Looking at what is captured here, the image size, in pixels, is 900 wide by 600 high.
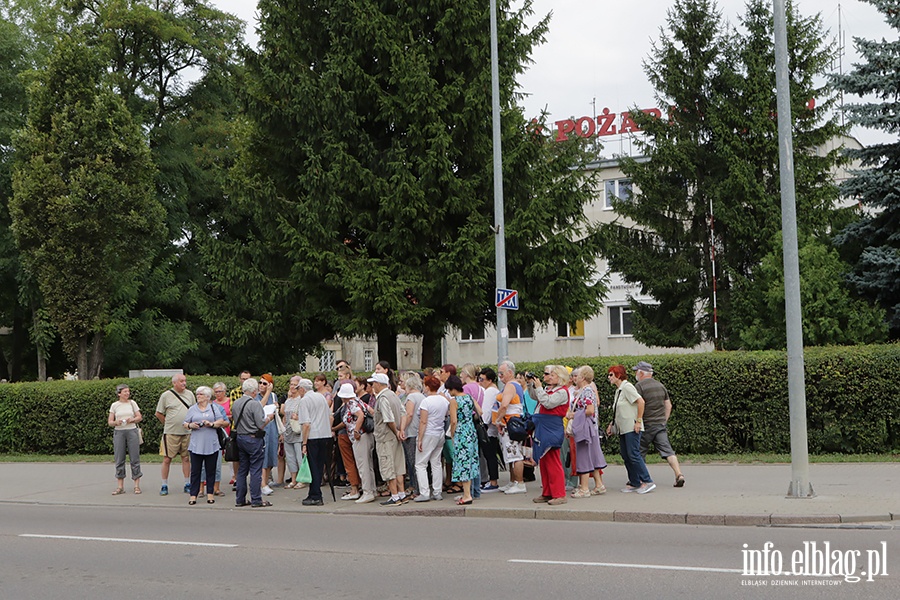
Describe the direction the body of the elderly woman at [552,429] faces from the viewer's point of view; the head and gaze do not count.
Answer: to the viewer's left

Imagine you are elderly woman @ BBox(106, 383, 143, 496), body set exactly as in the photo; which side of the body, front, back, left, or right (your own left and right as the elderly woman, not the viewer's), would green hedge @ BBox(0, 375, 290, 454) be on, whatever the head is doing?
back

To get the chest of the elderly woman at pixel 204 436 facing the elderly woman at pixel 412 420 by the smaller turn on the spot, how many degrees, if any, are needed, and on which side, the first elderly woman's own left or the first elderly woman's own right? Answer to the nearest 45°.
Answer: approximately 45° to the first elderly woman's own left

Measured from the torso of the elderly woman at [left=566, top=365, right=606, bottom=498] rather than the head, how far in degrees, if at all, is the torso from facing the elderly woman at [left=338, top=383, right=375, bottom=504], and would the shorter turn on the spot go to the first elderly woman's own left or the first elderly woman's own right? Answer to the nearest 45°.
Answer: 0° — they already face them

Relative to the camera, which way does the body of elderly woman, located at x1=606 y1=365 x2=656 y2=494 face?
to the viewer's left

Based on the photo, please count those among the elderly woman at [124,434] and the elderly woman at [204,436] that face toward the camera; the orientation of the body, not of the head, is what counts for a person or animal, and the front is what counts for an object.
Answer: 2

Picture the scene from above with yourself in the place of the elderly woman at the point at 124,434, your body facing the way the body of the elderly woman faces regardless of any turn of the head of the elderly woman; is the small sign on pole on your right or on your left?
on your left

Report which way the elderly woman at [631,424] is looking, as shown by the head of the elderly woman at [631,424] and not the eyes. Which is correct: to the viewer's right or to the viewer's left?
to the viewer's left

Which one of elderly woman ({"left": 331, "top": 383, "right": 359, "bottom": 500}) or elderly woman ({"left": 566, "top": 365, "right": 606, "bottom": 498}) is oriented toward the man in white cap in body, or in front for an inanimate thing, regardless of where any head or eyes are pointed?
elderly woman ({"left": 566, "top": 365, "right": 606, "bottom": 498})

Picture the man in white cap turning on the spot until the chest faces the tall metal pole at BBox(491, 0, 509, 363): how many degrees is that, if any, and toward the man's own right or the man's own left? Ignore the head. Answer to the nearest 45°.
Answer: approximately 90° to the man's own right

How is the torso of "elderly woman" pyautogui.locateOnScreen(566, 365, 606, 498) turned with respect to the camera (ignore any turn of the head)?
to the viewer's left
